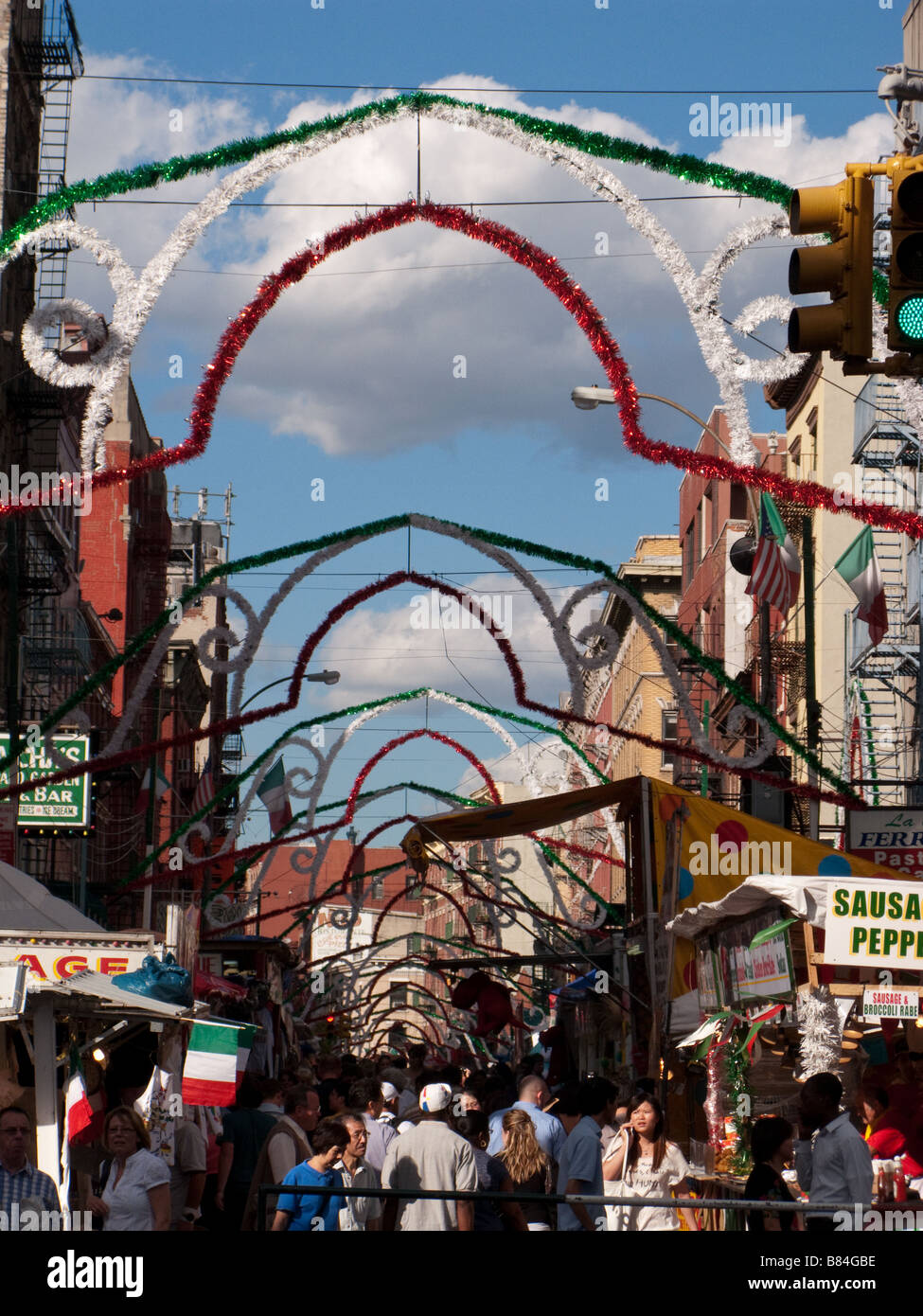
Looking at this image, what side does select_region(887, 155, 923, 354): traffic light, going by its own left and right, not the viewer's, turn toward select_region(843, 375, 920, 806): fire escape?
back

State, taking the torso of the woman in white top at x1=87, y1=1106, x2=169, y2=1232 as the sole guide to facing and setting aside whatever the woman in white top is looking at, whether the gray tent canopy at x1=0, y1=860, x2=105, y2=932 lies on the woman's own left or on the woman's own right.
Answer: on the woman's own right

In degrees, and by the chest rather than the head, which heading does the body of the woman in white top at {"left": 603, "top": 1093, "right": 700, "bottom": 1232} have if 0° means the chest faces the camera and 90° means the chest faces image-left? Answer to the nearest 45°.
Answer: approximately 0°

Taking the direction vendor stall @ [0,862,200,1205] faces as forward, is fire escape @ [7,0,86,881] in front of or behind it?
behind

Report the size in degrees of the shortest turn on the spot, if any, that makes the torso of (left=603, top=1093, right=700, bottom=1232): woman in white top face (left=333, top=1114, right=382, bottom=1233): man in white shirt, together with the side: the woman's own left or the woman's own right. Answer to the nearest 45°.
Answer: approximately 45° to the woman's own right

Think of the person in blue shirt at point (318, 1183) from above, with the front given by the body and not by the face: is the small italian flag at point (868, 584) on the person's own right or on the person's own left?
on the person's own left
